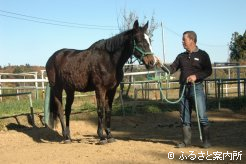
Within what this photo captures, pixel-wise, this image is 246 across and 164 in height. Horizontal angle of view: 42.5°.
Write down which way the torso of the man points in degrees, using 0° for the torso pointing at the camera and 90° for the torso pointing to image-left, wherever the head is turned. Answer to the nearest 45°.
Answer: approximately 45°

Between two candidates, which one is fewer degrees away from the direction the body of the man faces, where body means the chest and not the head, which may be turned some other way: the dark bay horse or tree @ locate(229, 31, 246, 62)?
the dark bay horse

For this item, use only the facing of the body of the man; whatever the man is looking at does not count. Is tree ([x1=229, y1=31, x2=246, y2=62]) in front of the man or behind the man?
behind

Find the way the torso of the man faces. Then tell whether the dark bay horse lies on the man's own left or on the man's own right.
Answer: on the man's own right
